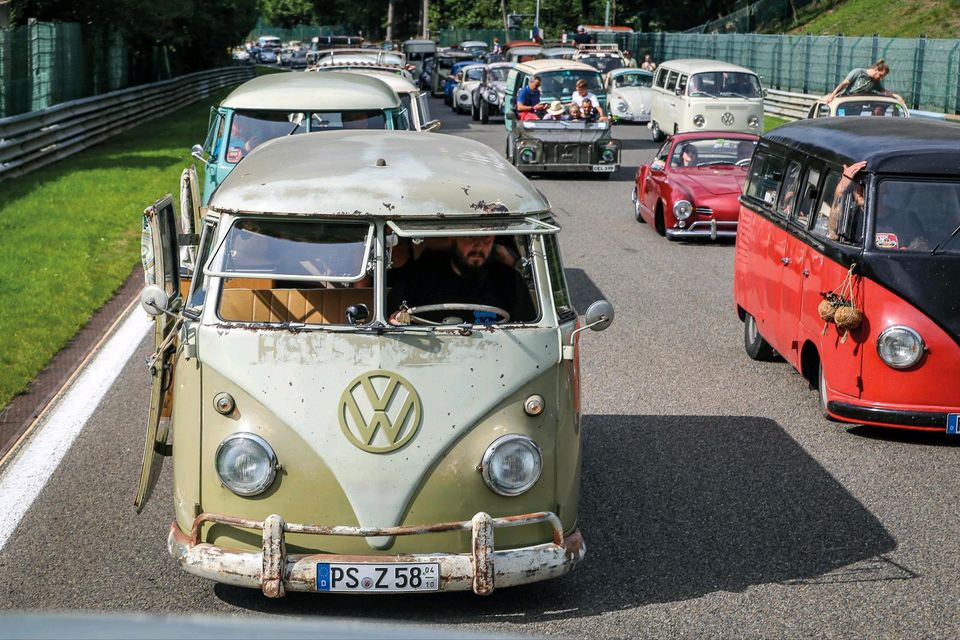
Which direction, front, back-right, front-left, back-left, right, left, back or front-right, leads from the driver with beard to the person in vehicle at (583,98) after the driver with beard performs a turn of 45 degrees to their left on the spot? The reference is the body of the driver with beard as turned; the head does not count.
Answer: back-left

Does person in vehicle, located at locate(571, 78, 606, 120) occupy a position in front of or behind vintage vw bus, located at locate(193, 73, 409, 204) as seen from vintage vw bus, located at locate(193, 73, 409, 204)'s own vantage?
behind

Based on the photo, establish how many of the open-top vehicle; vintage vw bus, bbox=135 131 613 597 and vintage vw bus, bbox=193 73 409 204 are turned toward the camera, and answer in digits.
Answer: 3

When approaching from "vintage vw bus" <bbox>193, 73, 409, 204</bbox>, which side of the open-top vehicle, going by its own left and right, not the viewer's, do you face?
front

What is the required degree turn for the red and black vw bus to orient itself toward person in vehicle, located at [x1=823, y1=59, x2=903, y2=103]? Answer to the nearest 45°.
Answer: approximately 135° to its left

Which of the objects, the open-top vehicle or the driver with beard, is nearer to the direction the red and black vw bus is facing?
the driver with beard

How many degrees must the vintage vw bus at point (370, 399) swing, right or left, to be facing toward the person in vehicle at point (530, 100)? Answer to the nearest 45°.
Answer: approximately 180°

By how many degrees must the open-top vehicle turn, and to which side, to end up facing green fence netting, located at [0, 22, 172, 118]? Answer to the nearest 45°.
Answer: approximately 90° to its right

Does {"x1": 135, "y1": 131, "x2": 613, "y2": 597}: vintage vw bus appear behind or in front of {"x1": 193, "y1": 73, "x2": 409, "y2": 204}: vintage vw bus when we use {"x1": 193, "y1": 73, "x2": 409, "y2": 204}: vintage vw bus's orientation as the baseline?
in front

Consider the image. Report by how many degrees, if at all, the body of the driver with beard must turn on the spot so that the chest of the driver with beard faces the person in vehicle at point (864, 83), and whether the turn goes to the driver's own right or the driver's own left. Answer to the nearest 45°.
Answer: approximately 180°

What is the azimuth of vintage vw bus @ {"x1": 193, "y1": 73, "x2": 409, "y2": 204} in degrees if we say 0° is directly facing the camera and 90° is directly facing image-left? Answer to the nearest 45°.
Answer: approximately 0°

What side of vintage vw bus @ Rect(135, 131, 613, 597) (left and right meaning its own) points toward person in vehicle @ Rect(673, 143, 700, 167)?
back
